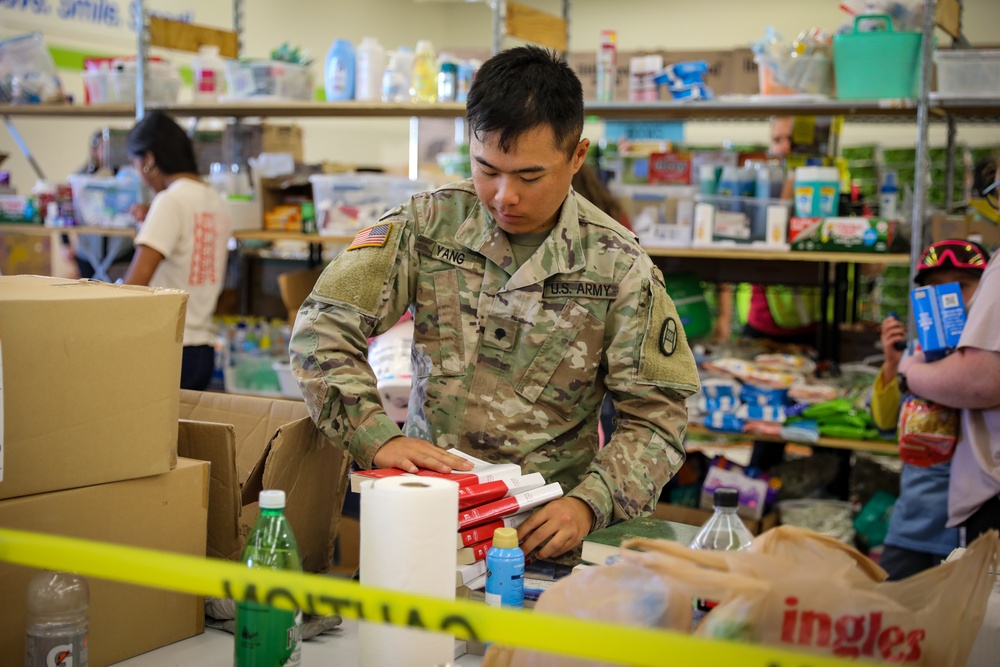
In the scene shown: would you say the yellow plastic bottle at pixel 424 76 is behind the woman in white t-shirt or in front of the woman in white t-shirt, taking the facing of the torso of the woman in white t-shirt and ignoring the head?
behind

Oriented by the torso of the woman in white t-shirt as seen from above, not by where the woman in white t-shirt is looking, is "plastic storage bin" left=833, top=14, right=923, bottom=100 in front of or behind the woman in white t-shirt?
behind

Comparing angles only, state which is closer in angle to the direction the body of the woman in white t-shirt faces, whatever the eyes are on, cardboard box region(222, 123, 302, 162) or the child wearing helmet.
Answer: the cardboard box

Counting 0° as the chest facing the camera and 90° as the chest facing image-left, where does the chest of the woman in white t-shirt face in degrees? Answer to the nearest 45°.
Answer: approximately 135°

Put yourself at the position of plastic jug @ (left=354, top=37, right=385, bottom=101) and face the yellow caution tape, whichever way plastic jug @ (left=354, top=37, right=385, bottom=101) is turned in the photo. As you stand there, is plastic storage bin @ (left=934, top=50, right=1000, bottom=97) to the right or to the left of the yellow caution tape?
left

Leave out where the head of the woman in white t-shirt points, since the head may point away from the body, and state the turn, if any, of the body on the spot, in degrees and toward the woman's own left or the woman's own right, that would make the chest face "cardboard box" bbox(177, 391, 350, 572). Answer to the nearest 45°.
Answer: approximately 135° to the woman's own left

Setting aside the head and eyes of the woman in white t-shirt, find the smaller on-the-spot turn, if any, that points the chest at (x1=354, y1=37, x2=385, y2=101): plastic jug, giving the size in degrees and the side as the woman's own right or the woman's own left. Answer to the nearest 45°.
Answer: approximately 135° to the woman's own right

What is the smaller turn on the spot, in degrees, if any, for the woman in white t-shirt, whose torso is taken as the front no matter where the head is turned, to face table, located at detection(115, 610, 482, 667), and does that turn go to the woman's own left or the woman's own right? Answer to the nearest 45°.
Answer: approximately 135° to the woman's own left

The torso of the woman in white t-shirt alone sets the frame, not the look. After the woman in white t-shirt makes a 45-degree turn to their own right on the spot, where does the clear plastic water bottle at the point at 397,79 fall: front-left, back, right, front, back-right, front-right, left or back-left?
right

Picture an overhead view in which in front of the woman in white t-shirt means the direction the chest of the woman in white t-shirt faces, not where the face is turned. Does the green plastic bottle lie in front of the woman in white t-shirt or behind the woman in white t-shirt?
behind

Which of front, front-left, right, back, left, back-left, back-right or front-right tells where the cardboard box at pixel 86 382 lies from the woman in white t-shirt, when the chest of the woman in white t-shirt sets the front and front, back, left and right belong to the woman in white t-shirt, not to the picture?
back-left
